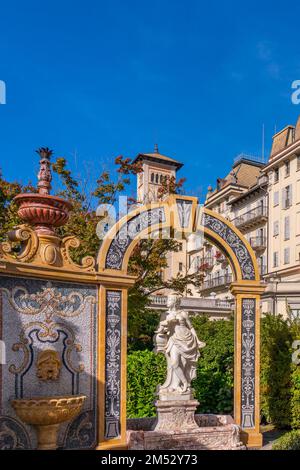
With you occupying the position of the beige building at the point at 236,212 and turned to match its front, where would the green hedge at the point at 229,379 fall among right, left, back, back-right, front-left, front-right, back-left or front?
front-left

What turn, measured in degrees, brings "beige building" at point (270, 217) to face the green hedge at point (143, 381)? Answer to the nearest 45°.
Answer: approximately 45° to its left

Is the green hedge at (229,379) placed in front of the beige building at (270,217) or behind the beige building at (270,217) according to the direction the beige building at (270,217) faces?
in front

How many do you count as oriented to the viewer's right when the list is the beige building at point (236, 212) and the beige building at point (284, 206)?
0

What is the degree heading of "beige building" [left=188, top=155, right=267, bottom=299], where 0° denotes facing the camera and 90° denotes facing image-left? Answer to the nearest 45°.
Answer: approximately 45°

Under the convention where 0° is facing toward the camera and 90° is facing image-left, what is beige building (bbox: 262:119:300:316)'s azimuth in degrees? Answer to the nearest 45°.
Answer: approximately 45°

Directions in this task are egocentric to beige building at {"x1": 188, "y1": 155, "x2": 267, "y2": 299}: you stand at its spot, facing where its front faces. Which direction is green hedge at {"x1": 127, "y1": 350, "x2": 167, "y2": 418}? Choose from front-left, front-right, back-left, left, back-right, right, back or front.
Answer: front-left

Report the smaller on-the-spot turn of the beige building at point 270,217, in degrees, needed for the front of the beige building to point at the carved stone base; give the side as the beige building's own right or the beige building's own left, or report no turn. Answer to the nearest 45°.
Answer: approximately 45° to the beige building's own left

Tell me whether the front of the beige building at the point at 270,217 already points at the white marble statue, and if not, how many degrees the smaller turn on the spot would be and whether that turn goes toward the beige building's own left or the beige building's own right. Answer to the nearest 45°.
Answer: approximately 45° to the beige building's own left

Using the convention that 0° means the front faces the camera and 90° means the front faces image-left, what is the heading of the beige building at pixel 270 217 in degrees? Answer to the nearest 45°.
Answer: approximately 45°
